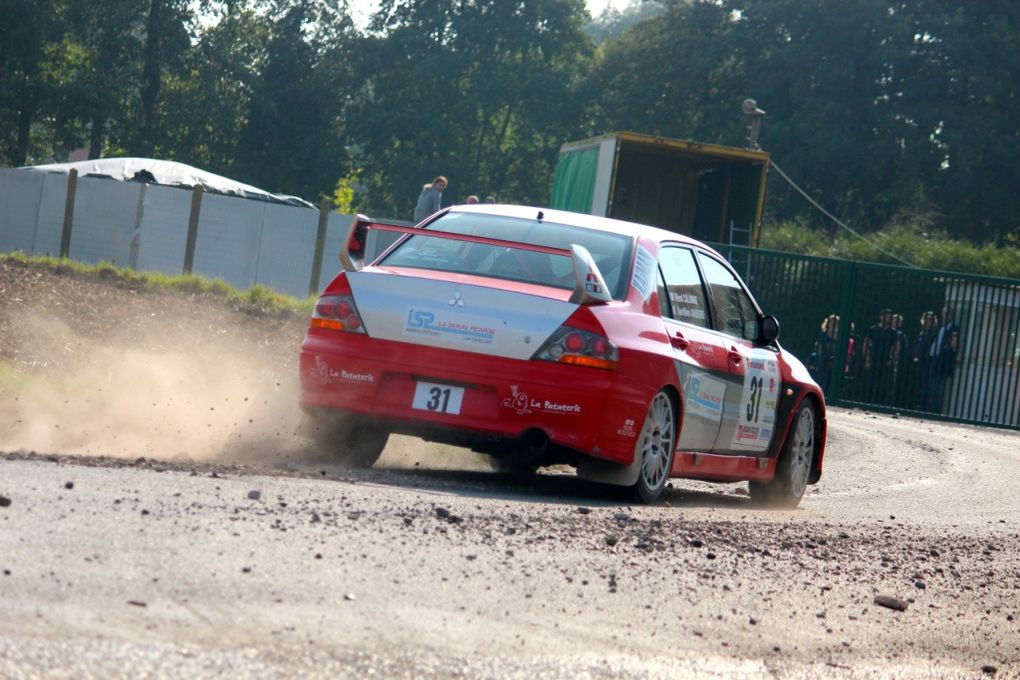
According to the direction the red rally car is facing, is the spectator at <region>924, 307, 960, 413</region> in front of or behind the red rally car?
in front

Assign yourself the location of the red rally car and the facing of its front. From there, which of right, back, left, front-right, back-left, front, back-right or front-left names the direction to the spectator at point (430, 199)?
front-left

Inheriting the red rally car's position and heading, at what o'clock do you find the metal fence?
The metal fence is roughly at 11 o'clock from the red rally car.

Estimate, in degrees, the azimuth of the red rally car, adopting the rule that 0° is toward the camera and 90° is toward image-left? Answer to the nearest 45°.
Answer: approximately 225°

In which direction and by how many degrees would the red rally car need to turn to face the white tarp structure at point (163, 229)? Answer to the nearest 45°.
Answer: approximately 45° to its left

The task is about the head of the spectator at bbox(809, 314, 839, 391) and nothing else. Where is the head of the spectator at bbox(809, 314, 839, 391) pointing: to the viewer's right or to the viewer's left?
to the viewer's left

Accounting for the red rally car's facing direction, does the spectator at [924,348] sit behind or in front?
in front

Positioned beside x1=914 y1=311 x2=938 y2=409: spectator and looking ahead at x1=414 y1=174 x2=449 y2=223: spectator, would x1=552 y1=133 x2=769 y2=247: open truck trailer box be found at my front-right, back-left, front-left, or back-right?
front-right

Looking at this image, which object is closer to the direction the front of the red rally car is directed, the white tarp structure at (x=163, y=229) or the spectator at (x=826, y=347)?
the spectator
